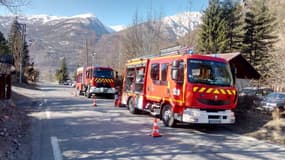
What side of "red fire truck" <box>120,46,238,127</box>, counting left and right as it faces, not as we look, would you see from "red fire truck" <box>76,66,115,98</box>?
back

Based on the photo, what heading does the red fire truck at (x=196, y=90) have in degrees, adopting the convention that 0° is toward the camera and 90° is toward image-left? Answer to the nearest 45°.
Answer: approximately 315°

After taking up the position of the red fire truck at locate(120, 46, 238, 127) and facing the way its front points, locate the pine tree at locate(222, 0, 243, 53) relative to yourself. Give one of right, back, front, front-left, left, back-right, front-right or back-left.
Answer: back-left

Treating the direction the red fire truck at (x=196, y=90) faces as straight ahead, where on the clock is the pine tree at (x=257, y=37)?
The pine tree is roughly at 8 o'clock from the red fire truck.

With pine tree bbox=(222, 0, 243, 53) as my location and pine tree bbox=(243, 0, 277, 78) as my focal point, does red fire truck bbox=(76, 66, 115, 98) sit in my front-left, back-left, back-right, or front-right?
back-right

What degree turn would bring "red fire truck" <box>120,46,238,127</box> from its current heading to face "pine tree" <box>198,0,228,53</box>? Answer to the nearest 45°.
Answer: approximately 135° to its left

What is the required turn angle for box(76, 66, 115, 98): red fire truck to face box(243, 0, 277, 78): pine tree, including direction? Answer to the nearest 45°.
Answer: approximately 90° to its left

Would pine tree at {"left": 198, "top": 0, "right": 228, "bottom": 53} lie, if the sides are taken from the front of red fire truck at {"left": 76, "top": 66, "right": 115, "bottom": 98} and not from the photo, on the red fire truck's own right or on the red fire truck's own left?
on the red fire truck's own left

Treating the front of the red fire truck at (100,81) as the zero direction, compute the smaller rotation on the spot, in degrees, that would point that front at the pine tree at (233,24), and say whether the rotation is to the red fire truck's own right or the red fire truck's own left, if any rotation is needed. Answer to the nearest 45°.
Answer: approximately 90° to the red fire truck's own left
